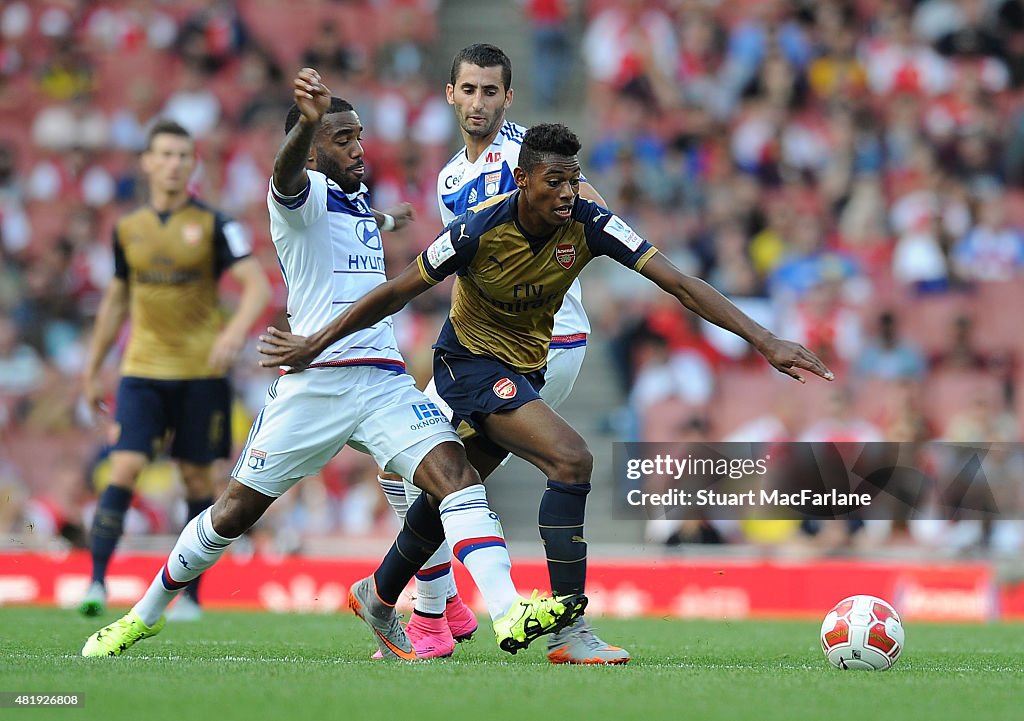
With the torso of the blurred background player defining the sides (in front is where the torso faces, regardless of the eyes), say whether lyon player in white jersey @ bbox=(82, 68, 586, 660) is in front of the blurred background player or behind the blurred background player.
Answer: in front

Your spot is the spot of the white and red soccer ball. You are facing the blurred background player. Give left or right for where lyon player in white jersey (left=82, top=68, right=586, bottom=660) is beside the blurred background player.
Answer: left

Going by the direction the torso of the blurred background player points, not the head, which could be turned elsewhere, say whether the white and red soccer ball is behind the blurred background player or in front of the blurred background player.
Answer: in front

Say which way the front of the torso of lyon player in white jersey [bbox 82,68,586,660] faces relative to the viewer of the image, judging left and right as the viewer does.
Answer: facing the viewer and to the right of the viewer

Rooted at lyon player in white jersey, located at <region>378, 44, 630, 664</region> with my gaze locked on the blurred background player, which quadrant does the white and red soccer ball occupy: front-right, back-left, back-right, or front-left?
back-right

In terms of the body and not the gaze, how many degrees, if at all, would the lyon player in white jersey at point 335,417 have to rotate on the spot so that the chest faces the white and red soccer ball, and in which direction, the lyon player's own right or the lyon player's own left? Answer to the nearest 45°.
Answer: approximately 45° to the lyon player's own left

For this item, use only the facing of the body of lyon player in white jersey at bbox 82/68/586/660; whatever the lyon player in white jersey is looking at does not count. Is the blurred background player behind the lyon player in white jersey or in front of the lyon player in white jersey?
behind

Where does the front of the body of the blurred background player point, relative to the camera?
toward the camera

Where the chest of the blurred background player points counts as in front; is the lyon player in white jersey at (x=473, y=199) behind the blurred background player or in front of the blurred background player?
in front

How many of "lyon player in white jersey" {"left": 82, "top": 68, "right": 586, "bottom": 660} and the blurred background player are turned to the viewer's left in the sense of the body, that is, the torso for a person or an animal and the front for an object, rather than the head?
0
